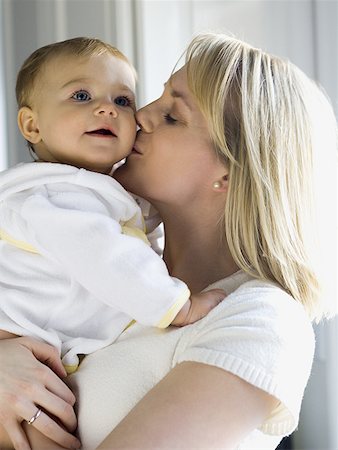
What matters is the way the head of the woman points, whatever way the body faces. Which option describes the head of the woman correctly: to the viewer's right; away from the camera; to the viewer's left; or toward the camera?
to the viewer's left

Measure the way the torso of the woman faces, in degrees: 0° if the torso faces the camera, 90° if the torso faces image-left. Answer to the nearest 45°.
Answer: approximately 90°
